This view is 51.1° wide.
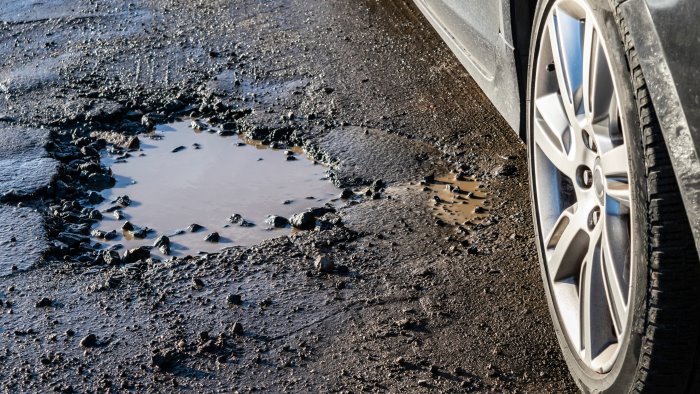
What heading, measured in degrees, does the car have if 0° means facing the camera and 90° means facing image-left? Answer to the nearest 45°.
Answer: approximately 315°

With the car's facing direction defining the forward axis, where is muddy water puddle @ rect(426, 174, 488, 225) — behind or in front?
behind

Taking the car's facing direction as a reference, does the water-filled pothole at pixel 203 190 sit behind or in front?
behind
